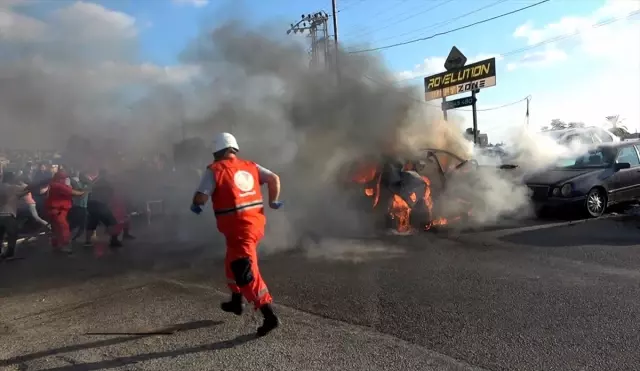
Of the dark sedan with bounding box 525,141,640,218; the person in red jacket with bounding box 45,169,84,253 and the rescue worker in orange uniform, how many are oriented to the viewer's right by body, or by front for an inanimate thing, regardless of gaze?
1

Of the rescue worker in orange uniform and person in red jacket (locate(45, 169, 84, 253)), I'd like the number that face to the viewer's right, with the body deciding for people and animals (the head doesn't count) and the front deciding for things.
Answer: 1

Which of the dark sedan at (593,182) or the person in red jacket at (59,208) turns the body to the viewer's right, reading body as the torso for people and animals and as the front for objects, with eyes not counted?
the person in red jacket

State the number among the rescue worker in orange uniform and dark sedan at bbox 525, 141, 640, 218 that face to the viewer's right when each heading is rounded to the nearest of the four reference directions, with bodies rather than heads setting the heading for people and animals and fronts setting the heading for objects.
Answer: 0

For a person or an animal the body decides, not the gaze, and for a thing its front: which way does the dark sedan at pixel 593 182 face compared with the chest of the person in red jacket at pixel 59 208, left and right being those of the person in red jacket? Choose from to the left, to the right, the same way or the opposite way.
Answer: the opposite way

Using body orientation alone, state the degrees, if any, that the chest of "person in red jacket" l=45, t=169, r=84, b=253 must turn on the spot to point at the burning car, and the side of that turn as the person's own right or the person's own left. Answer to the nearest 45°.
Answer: approximately 45° to the person's own right

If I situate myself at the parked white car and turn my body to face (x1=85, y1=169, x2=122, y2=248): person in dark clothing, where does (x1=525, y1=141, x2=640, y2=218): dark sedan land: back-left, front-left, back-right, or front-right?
front-left
